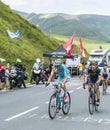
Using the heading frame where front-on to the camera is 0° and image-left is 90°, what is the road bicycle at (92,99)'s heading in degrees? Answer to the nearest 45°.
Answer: approximately 0°

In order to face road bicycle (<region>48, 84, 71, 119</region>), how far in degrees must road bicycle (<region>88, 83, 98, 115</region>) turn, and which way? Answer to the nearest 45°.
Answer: approximately 45° to its right

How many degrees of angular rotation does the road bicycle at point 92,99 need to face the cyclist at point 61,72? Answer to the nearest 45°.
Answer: approximately 45° to its right

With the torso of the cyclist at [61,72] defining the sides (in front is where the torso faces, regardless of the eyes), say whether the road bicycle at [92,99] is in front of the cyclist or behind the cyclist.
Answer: behind

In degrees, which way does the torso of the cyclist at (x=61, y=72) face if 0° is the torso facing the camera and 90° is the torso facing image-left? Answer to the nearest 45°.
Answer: approximately 45°

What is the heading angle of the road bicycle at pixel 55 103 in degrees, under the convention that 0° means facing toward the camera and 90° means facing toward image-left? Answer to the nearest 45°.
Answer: approximately 45°
